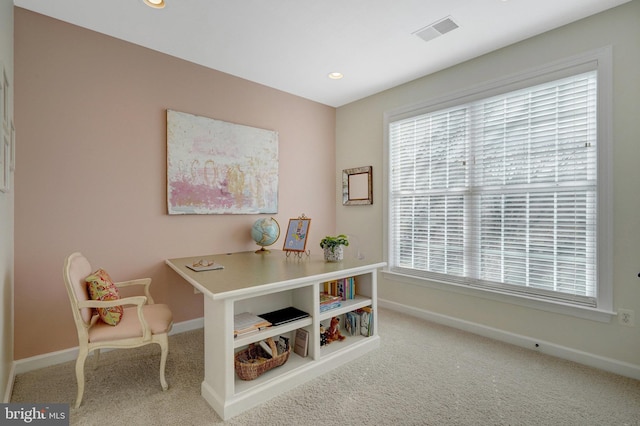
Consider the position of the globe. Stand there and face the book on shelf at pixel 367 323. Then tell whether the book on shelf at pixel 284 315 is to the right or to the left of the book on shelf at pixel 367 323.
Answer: right

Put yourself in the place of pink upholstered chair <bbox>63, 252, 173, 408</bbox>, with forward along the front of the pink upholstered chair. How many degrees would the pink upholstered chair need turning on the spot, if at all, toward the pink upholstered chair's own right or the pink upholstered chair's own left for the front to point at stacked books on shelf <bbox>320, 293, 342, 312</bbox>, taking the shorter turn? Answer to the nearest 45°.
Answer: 0° — it already faces it

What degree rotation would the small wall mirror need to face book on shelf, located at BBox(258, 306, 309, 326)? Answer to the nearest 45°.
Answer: approximately 45° to its left

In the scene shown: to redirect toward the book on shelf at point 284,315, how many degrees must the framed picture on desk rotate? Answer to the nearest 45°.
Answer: approximately 45° to its left

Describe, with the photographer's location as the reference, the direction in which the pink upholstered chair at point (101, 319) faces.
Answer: facing to the right of the viewer

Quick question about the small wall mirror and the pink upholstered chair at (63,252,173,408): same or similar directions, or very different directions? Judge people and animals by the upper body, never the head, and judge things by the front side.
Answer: very different directions

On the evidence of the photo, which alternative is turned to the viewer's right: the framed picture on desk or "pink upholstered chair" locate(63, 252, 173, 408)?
the pink upholstered chair
